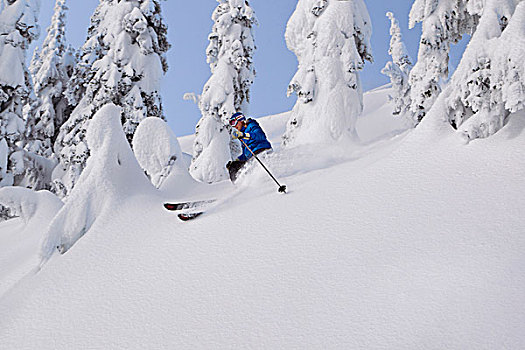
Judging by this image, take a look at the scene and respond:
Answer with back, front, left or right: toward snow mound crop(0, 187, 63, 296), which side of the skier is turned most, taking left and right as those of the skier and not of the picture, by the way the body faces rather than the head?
front

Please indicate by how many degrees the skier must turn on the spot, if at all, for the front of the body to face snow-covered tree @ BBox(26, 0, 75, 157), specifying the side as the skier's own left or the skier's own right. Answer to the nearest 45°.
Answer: approximately 45° to the skier's own right

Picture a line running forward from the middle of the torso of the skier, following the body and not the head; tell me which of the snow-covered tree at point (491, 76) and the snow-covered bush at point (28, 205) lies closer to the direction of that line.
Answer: the snow-covered bush

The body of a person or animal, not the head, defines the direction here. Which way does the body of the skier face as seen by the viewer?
to the viewer's left

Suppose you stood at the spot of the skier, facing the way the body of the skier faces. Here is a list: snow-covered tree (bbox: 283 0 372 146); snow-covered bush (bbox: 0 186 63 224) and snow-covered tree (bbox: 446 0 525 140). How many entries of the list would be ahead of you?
1

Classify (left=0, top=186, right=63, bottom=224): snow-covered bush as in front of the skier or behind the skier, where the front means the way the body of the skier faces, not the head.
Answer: in front

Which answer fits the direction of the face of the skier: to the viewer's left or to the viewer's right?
to the viewer's left
